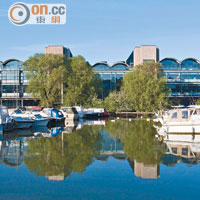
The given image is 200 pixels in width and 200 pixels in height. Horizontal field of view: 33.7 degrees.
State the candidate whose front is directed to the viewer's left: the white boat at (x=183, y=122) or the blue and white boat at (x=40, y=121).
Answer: the white boat at (x=183, y=122)

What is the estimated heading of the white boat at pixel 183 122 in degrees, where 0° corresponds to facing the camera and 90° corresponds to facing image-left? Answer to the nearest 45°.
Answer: approximately 90°

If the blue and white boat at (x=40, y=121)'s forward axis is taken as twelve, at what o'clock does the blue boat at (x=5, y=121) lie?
the blue boat at (x=5, y=121) is roughly at 4 o'clock from the blue and white boat at (x=40, y=121).

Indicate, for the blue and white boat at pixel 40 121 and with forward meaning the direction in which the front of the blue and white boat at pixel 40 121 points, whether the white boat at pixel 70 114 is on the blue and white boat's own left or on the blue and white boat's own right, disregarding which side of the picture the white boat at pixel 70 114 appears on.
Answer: on the blue and white boat's own left

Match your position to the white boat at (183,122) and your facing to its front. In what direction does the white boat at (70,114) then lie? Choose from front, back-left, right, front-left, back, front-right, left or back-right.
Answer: front-right

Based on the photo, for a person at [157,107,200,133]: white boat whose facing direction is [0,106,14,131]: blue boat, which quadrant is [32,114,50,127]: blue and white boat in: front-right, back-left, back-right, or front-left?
front-right
